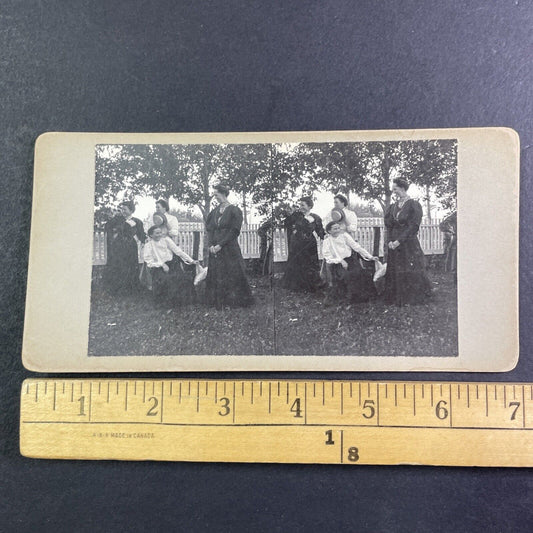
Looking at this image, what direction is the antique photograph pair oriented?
toward the camera
